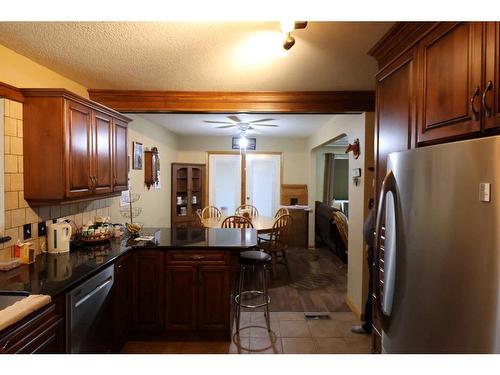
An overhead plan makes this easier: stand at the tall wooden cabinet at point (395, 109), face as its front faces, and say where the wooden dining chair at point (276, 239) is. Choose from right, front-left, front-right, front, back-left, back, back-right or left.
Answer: front-right

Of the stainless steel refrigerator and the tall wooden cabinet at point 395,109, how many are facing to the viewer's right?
0

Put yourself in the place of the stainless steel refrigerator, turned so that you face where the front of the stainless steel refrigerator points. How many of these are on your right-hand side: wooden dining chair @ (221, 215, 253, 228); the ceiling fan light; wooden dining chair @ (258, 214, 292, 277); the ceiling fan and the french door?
5

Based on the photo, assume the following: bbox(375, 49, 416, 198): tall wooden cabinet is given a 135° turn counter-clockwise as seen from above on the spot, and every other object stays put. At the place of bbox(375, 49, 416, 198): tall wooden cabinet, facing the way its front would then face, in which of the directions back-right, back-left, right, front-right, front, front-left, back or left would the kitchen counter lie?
back-right

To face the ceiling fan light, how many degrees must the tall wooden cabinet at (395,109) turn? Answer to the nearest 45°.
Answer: approximately 45° to its right

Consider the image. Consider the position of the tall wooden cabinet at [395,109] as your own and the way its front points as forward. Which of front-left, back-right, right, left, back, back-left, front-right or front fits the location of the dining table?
front-right

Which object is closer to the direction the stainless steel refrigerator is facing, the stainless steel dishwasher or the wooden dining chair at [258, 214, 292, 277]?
the stainless steel dishwasher

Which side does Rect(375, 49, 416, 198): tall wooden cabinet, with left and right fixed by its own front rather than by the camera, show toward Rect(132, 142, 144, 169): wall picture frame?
front

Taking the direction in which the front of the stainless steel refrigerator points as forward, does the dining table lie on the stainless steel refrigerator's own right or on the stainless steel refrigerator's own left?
on the stainless steel refrigerator's own right

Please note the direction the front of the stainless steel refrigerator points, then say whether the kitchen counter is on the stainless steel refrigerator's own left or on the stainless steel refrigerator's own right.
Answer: on the stainless steel refrigerator's own right

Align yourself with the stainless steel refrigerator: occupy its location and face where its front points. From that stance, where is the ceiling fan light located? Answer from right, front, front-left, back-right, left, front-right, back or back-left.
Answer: right

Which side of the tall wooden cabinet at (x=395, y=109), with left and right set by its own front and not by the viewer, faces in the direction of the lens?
left

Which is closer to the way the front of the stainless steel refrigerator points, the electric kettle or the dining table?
the electric kettle

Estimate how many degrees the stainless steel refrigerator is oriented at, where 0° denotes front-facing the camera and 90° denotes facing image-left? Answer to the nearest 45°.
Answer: approximately 45°
